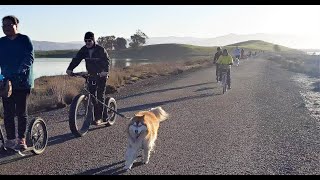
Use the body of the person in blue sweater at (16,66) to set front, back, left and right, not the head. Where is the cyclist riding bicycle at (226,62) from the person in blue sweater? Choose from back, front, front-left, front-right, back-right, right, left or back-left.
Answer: back

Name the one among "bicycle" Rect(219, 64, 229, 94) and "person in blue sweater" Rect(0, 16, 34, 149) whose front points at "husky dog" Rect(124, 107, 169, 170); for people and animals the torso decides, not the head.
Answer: the bicycle

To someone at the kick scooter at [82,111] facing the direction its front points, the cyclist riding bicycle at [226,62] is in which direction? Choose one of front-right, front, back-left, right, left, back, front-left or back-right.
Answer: back

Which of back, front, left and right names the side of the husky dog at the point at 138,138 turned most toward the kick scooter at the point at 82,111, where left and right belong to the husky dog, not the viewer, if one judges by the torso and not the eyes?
right

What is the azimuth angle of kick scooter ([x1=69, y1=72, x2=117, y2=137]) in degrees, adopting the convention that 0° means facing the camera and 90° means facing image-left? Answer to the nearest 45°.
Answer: approximately 45°

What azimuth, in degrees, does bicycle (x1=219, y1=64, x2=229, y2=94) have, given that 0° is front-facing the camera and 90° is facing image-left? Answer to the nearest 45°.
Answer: approximately 0°

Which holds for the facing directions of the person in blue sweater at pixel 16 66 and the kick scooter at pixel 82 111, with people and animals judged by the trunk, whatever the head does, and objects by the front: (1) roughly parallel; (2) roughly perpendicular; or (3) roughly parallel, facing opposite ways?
roughly parallel

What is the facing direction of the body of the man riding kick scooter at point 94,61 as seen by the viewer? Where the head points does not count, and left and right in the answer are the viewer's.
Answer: facing the viewer and to the left of the viewer

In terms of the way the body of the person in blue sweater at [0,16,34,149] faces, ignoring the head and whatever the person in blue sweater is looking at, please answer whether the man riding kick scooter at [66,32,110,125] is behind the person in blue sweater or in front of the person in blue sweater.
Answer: behind

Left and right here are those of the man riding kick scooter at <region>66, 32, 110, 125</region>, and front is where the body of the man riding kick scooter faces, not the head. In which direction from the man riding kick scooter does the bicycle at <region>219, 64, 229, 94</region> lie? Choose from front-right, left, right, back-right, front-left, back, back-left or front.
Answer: back

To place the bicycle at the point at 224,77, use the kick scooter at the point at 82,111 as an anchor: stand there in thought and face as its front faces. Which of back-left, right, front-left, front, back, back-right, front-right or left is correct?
back

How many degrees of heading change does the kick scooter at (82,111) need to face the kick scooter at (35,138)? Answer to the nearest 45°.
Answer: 0° — it already faces it
